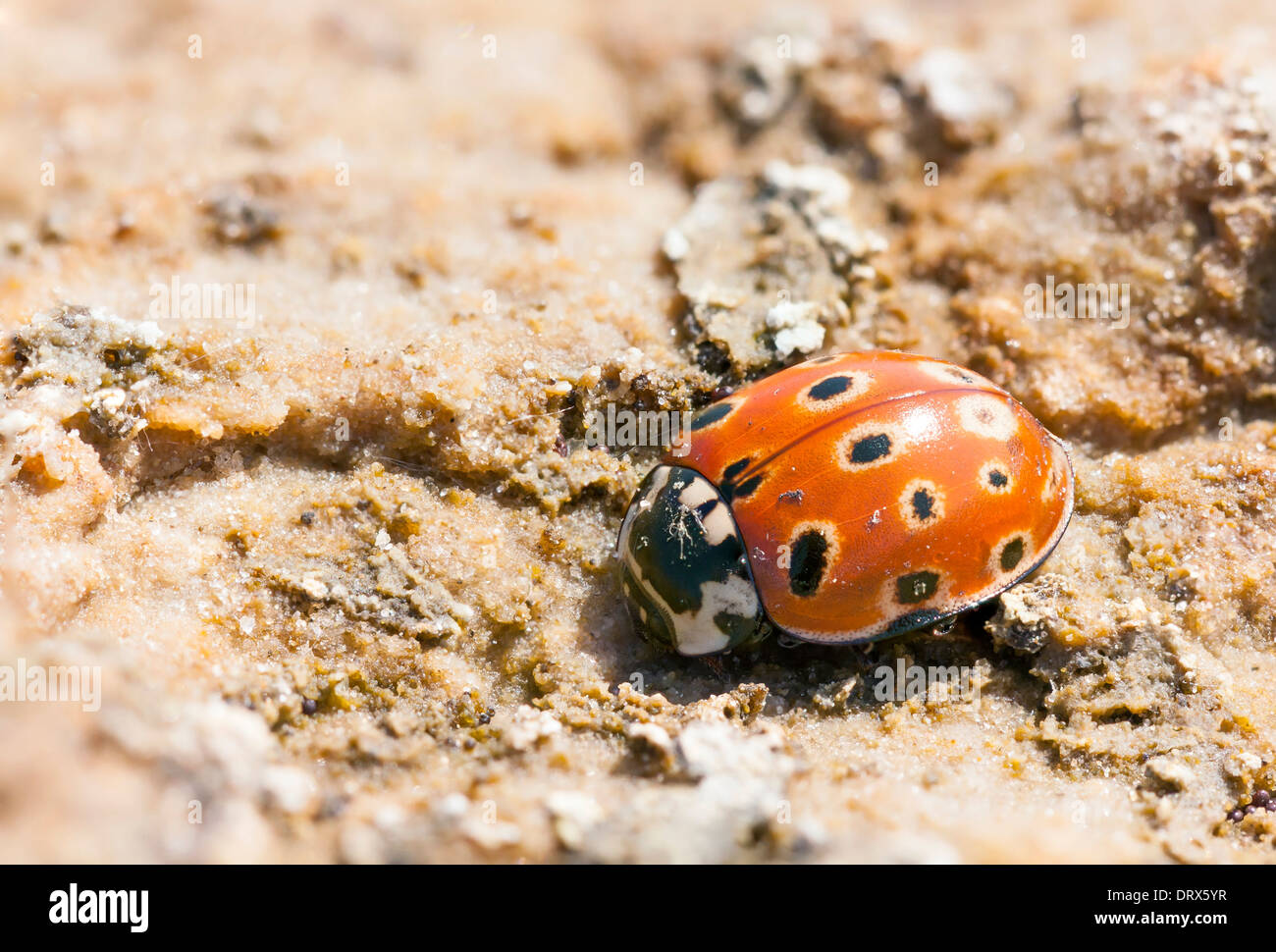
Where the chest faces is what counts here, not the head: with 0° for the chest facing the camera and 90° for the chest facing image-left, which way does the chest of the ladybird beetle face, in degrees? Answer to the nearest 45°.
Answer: approximately 45°
